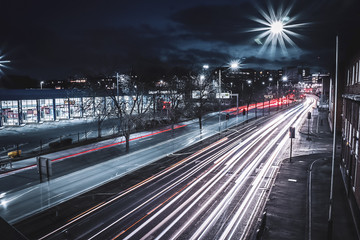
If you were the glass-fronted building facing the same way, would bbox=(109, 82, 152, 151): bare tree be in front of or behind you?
in front

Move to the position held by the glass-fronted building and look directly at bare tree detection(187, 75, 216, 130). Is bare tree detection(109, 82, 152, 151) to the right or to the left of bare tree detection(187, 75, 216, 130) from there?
right

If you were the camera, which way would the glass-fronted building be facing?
facing the viewer and to the right of the viewer

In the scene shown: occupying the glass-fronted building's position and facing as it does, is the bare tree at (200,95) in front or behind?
in front
